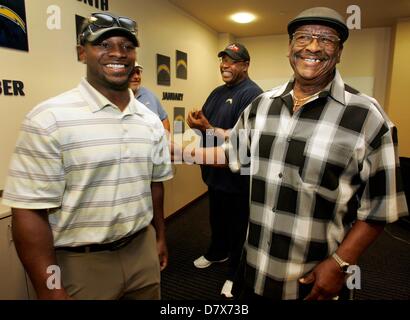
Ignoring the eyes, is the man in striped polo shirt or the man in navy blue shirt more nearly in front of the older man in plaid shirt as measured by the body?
the man in striped polo shirt

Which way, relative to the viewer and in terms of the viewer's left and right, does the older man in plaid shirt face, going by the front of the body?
facing the viewer and to the left of the viewer

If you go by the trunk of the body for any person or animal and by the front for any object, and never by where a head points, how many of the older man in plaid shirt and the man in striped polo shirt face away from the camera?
0

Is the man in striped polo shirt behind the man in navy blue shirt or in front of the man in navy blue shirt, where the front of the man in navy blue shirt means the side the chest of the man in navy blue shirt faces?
in front

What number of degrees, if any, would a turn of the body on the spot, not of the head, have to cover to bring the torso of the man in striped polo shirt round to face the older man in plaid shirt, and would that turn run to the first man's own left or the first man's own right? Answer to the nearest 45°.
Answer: approximately 45° to the first man's own left

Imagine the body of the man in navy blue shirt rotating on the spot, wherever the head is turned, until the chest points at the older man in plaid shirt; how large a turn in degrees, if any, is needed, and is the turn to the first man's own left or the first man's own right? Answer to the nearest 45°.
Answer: approximately 45° to the first man's own left

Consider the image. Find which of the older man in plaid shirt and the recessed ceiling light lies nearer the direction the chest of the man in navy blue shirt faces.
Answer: the older man in plaid shirt

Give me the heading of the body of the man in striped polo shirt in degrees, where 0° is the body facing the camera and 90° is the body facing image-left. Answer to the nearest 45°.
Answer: approximately 315°

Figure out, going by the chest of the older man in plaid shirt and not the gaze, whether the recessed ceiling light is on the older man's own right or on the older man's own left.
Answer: on the older man's own right

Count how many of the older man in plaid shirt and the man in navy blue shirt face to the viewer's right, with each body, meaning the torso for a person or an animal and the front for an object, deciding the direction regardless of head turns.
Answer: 0

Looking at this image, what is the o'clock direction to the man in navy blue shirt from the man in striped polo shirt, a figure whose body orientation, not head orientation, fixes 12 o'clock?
The man in navy blue shirt is roughly at 9 o'clock from the man in striped polo shirt.

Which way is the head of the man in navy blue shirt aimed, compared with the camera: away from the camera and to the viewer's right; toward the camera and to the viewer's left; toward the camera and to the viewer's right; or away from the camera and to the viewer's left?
toward the camera and to the viewer's left

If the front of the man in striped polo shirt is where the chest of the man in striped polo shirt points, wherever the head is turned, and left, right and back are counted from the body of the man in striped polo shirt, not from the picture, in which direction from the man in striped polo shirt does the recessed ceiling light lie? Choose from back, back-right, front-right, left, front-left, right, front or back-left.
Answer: left
